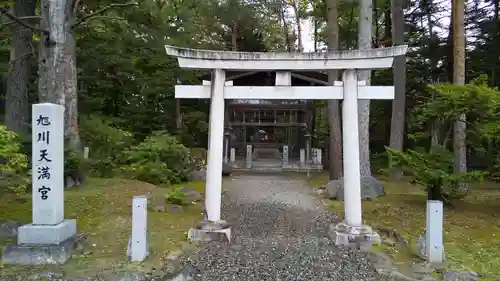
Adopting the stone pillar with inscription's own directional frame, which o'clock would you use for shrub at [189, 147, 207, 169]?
The shrub is roughly at 7 o'clock from the stone pillar with inscription.

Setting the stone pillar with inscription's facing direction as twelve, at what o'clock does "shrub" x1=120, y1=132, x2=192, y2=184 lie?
The shrub is roughly at 7 o'clock from the stone pillar with inscription.

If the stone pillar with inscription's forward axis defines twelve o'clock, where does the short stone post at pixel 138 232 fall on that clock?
The short stone post is roughly at 10 o'clock from the stone pillar with inscription.

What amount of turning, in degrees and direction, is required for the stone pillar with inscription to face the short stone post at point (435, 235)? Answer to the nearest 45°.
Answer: approximately 45° to its left

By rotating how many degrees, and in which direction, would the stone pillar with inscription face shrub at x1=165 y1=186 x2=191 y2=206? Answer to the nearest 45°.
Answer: approximately 135° to its left

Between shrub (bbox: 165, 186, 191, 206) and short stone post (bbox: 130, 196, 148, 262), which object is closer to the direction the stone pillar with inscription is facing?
the short stone post

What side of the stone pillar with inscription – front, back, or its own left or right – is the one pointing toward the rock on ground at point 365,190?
left

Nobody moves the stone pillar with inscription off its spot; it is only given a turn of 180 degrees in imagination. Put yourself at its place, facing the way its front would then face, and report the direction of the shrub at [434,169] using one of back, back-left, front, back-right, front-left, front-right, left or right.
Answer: right

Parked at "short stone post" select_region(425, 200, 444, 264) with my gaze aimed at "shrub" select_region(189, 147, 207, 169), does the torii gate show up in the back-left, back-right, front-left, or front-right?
front-left

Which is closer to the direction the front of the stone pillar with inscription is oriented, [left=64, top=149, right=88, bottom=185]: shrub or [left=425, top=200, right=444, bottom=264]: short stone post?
the short stone post

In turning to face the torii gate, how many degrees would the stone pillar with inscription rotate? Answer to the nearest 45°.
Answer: approximately 90° to its left

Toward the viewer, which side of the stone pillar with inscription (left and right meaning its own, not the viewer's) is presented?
front
